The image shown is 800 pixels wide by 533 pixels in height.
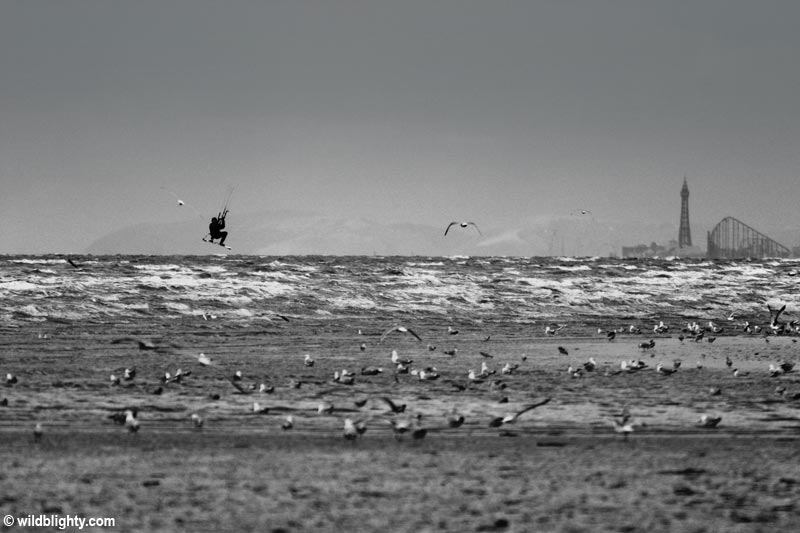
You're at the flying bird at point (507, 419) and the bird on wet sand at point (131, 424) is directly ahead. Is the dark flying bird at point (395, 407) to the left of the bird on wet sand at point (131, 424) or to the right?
right
